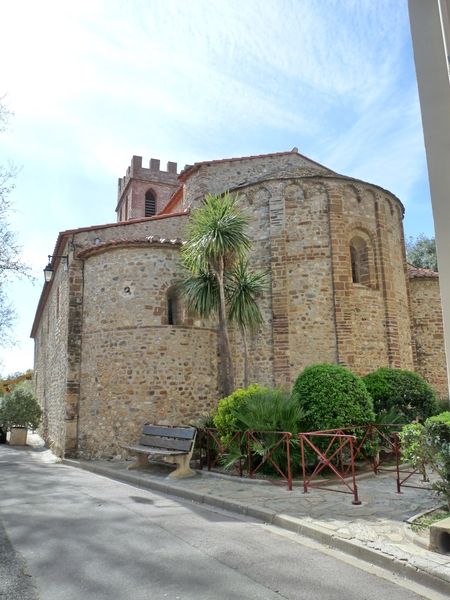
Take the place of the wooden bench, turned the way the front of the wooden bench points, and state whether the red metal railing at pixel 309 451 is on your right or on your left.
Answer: on your left

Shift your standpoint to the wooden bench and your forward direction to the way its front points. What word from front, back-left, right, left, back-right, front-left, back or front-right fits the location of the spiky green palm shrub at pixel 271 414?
left

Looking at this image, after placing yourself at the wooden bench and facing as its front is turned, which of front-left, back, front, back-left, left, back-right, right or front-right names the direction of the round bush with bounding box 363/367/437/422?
back-left

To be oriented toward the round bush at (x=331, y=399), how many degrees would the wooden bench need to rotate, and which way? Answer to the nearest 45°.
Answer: approximately 90° to its left

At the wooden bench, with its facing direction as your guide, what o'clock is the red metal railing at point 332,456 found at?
The red metal railing is roughly at 9 o'clock from the wooden bench.

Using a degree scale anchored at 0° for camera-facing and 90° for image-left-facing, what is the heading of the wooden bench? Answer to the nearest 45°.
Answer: approximately 45°

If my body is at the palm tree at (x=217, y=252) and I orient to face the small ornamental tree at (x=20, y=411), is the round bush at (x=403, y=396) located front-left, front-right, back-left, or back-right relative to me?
back-right

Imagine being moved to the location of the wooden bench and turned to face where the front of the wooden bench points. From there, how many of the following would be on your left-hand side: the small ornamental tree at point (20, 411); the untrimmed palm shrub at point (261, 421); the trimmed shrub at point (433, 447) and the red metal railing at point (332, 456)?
3

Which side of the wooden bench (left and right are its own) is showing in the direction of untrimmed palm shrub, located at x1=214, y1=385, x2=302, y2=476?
left

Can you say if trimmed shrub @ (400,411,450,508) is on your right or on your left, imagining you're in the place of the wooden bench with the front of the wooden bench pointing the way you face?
on your left
